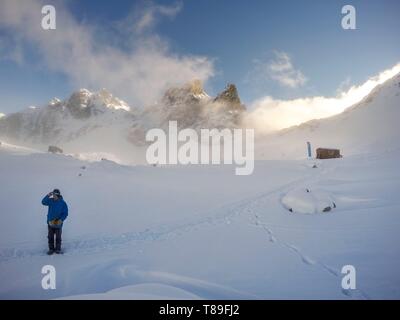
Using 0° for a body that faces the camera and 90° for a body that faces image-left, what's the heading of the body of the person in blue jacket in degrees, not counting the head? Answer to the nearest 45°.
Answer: approximately 45°
